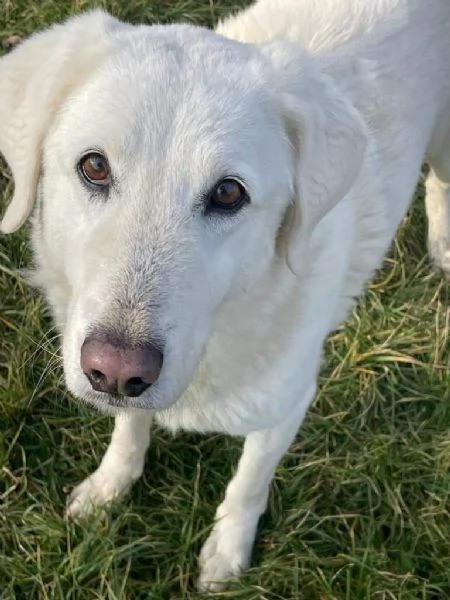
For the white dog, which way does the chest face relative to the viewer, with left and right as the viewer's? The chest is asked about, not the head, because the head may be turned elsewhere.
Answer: facing the viewer and to the left of the viewer
